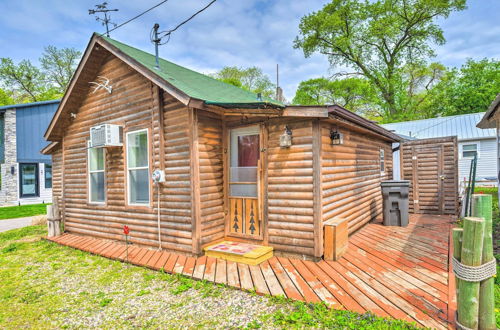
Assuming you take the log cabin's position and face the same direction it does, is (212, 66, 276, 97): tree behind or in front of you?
behind

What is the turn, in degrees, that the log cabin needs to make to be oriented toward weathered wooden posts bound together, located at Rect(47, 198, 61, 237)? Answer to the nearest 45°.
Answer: approximately 90° to its right

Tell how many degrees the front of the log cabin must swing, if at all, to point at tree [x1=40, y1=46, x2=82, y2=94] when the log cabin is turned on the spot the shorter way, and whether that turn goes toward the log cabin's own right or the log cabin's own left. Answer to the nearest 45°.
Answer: approximately 90° to the log cabin's own right

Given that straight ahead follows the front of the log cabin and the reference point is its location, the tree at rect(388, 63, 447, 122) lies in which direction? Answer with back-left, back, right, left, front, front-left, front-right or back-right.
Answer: back

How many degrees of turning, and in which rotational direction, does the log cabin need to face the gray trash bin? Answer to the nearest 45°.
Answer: approximately 135° to its left
